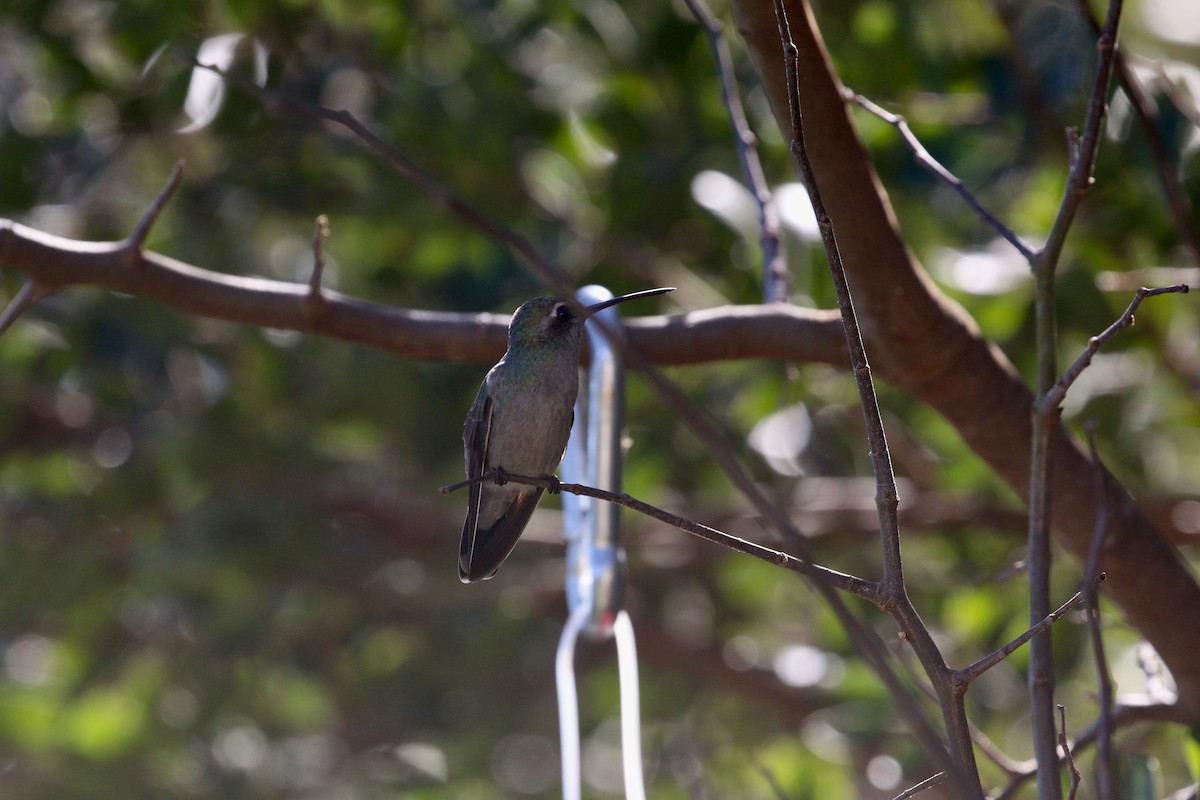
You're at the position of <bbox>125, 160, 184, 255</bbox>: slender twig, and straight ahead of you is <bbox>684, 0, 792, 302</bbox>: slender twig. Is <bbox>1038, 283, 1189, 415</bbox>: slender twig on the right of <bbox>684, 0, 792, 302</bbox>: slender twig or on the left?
right

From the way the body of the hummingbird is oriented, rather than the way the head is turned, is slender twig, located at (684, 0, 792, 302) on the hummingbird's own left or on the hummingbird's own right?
on the hummingbird's own left

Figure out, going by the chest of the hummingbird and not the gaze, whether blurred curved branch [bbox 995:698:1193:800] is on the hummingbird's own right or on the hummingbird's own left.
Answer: on the hummingbird's own left

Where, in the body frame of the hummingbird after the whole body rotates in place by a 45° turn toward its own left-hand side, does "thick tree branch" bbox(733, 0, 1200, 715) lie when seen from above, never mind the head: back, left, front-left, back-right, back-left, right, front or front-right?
front

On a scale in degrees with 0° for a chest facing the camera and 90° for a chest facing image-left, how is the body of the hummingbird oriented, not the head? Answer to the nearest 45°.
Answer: approximately 315°

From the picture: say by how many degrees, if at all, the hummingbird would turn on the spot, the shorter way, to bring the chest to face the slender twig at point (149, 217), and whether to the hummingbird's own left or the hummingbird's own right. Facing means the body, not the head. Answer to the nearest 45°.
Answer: approximately 135° to the hummingbird's own right
